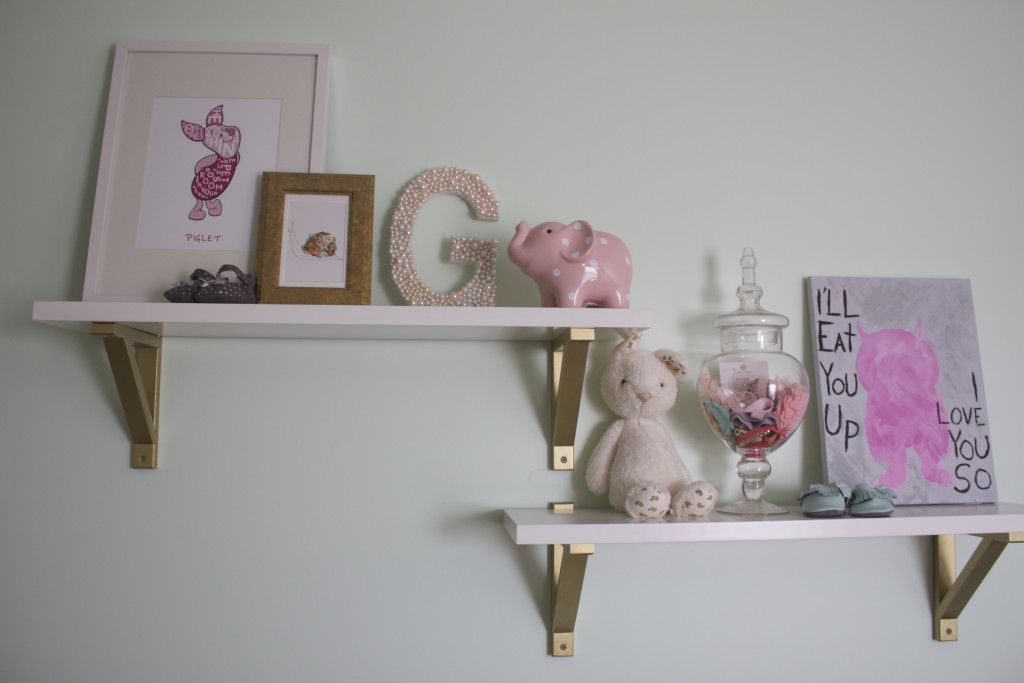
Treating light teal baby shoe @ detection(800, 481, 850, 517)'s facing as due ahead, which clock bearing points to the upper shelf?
The upper shelf is roughly at 2 o'clock from the light teal baby shoe.

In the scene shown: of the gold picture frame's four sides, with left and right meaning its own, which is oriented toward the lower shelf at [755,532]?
left

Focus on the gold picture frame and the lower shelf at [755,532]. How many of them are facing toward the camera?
2

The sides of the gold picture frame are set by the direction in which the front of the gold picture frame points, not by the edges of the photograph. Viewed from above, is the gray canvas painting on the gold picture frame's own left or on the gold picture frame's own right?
on the gold picture frame's own left

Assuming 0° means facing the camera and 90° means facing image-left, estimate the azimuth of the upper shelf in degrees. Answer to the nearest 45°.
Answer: approximately 0°

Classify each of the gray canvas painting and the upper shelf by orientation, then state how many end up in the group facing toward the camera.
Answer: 2

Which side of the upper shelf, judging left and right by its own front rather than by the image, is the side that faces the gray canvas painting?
left

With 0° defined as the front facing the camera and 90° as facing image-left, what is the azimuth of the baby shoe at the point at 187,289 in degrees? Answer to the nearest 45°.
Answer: approximately 45°

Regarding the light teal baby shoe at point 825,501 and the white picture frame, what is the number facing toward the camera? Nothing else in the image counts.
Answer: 2
